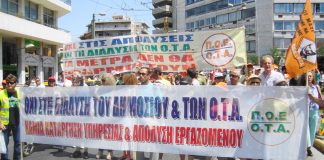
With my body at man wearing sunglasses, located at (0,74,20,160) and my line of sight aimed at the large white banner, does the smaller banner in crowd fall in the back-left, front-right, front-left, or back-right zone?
front-left

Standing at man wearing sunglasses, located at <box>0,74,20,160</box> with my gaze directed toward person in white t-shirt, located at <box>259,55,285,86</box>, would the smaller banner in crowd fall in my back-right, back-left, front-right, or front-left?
front-left

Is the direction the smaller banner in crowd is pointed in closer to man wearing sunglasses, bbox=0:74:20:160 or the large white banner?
the large white banner

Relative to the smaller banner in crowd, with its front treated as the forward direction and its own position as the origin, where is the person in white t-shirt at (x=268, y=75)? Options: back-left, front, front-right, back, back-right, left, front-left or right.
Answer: front-left

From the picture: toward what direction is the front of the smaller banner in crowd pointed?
toward the camera

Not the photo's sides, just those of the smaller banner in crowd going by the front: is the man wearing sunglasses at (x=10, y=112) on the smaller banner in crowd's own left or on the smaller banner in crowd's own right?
on the smaller banner in crowd's own right

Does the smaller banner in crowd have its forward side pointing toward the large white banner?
yes
